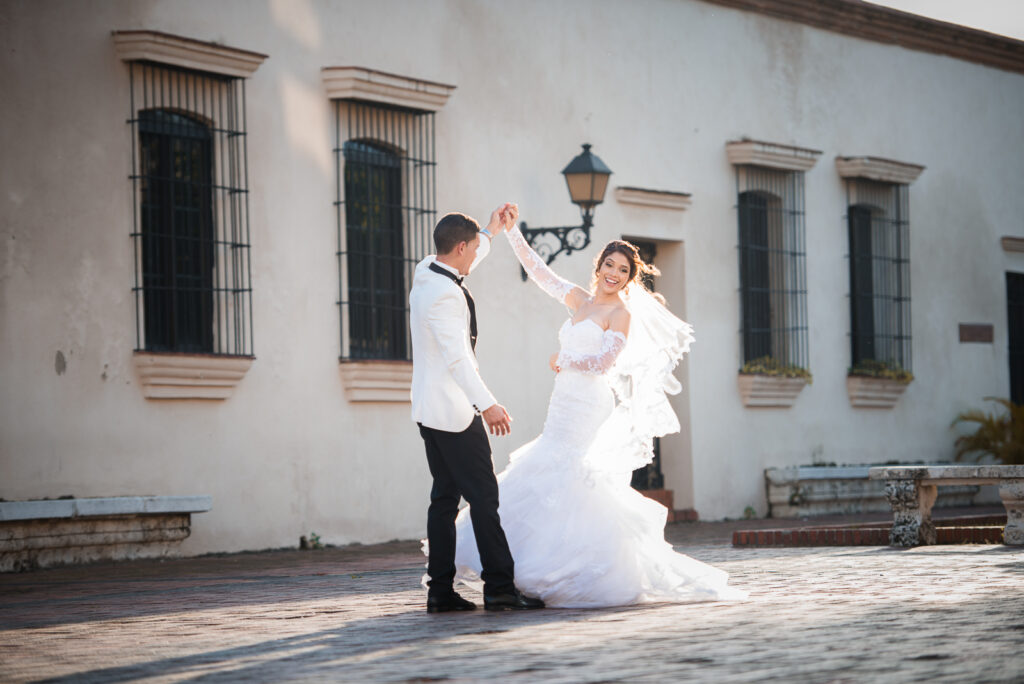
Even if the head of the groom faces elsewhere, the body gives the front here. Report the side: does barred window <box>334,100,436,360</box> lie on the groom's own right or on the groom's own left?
on the groom's own left

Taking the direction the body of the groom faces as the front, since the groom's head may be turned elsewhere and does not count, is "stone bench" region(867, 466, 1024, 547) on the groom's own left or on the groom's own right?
on the groom's own left

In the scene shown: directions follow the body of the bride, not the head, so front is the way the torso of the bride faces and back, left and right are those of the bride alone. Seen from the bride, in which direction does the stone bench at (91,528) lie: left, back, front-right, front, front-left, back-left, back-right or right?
right

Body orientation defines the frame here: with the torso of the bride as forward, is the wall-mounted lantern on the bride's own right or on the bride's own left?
on the bride's own right

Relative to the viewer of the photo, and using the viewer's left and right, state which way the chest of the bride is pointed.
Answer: facing the viewer and to the left of the viewer

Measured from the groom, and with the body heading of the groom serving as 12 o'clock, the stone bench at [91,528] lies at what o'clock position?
The stone bench is roughly at 8 o'clock from the groom.

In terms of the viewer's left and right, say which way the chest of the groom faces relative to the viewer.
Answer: facing to the right of the viewer

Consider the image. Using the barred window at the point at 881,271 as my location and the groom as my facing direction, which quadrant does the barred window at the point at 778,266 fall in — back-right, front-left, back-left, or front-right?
front-right

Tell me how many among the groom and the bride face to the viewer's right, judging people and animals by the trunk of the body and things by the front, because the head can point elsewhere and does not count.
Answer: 1
